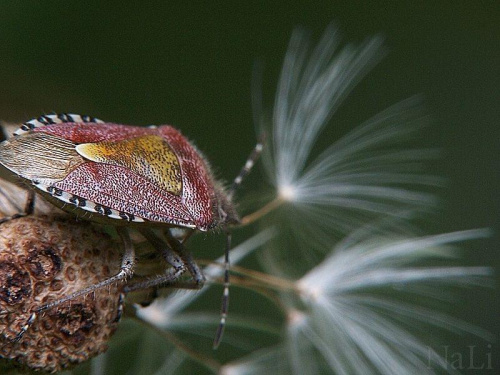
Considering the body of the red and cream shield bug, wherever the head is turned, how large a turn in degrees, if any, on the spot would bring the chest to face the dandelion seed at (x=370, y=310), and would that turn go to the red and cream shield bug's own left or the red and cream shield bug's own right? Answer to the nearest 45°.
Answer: approximately 45° to the red and cream shield bug's own left

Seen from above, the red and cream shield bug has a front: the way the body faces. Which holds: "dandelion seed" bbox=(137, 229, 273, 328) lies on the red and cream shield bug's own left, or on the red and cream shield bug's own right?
on the red and cream shield bug's own left

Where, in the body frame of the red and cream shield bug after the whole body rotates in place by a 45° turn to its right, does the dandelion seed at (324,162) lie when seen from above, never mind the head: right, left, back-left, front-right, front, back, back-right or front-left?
left

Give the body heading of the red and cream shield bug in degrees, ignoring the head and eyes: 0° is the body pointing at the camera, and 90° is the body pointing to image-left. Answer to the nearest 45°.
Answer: approximately 270°
